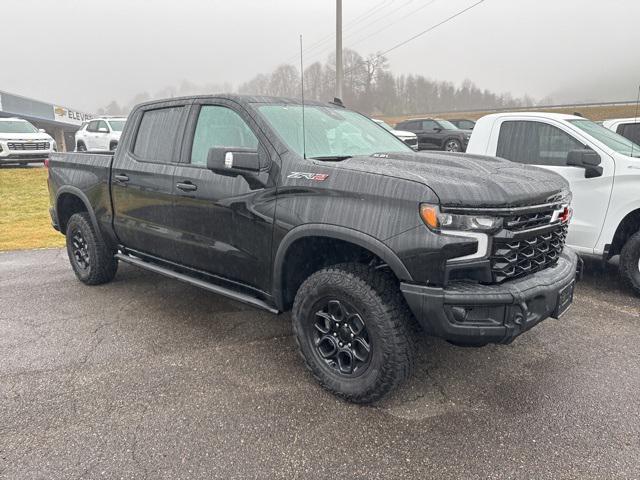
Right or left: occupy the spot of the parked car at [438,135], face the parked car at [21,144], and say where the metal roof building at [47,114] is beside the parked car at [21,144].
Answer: right

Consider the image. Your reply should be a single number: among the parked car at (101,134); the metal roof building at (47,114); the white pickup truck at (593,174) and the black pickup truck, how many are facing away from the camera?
0

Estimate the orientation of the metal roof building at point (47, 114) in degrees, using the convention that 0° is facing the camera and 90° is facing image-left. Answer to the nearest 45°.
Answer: approximately 315°

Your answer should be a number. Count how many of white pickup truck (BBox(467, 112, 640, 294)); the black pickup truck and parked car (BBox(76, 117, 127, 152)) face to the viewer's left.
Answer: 0

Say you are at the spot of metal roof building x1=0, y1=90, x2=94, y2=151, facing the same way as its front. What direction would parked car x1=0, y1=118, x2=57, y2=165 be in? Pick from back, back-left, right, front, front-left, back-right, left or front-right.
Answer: front-right

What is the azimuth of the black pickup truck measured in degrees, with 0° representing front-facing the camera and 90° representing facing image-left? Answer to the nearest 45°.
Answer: approximately 315°

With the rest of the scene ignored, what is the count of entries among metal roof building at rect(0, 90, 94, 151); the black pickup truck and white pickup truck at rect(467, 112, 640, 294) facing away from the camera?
0

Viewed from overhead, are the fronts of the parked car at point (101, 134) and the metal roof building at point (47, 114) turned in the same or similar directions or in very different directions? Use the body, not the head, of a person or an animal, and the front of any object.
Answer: same or similar directions

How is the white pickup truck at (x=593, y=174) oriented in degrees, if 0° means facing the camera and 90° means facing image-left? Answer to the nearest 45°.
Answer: approximately 315°

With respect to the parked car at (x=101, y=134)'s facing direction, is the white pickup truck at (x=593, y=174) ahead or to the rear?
ahead

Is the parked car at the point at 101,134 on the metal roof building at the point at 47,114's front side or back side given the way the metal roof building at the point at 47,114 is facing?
on the front side

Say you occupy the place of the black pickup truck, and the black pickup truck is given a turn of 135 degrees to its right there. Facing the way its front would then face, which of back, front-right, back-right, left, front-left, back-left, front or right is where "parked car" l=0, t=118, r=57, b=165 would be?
front-right

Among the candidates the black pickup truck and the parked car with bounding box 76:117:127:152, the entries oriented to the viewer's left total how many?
0

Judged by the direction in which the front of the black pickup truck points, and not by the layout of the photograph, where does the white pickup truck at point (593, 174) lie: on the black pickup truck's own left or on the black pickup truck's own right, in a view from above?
on the black pickup truck's own left

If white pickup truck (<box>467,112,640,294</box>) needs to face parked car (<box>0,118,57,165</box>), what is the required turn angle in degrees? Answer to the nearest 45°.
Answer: approximately 135° to its right

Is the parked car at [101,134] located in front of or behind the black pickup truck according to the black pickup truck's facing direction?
behind
